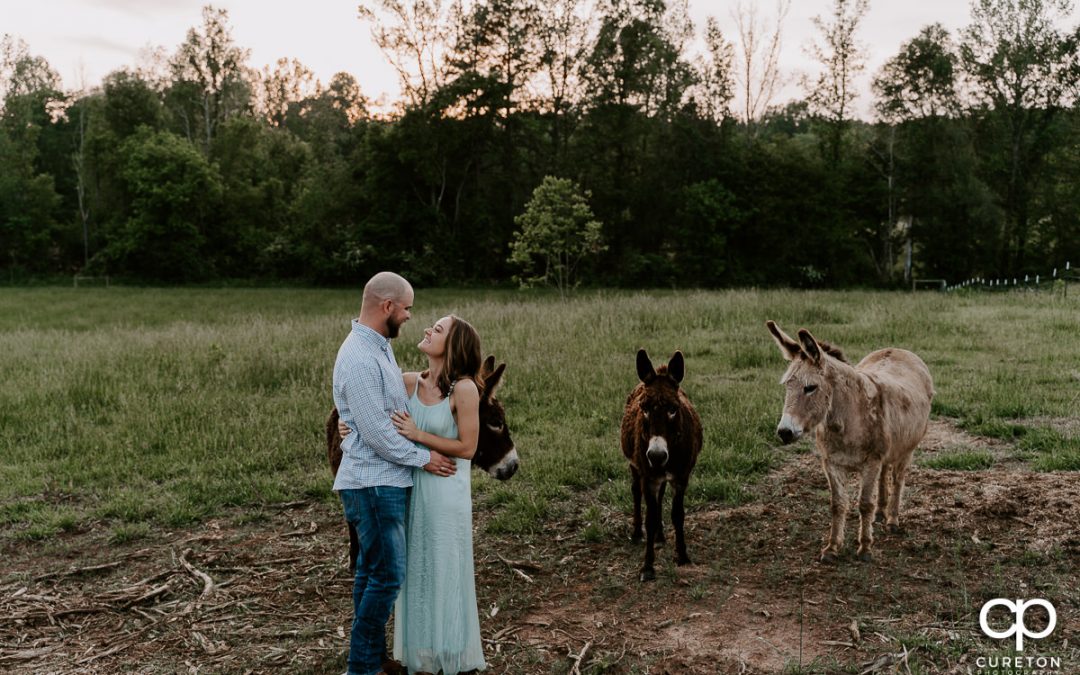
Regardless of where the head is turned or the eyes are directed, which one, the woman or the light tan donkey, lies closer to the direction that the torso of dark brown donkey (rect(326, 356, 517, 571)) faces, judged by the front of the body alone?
the light tan donkey

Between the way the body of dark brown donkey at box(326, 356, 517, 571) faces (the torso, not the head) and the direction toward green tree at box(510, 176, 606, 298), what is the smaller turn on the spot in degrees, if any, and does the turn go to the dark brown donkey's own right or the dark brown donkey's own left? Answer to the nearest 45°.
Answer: approximately 90° to the dark brown donkey's own left

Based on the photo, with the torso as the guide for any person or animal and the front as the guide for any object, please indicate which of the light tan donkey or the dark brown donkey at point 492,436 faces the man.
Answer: the light tan donkey

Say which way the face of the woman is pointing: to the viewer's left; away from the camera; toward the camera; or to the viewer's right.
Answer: to the viewer's left

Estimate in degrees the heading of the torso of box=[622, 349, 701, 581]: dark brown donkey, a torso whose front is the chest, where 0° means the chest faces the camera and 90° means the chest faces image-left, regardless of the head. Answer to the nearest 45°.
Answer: approximately 0°

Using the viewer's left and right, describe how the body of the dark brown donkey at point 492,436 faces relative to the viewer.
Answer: facing to the right of the viewer

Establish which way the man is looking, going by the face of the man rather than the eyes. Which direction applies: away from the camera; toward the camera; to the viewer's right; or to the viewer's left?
to the viewer's right

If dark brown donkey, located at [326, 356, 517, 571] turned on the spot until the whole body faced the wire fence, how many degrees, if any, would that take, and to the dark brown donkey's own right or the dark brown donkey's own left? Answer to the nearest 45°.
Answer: approximately 45° to the dark brown donkey's own left

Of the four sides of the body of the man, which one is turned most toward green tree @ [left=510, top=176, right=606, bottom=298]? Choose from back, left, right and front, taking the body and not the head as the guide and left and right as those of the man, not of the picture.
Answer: left

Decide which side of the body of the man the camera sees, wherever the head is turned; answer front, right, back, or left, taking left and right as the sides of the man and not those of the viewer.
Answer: right

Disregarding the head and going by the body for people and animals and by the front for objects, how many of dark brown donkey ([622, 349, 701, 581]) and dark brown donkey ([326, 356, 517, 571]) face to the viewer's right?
1

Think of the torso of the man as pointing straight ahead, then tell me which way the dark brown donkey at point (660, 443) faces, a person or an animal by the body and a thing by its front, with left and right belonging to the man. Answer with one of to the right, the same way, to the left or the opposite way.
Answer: to the right

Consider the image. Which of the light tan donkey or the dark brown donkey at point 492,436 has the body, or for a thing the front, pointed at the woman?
the light tan donkey
